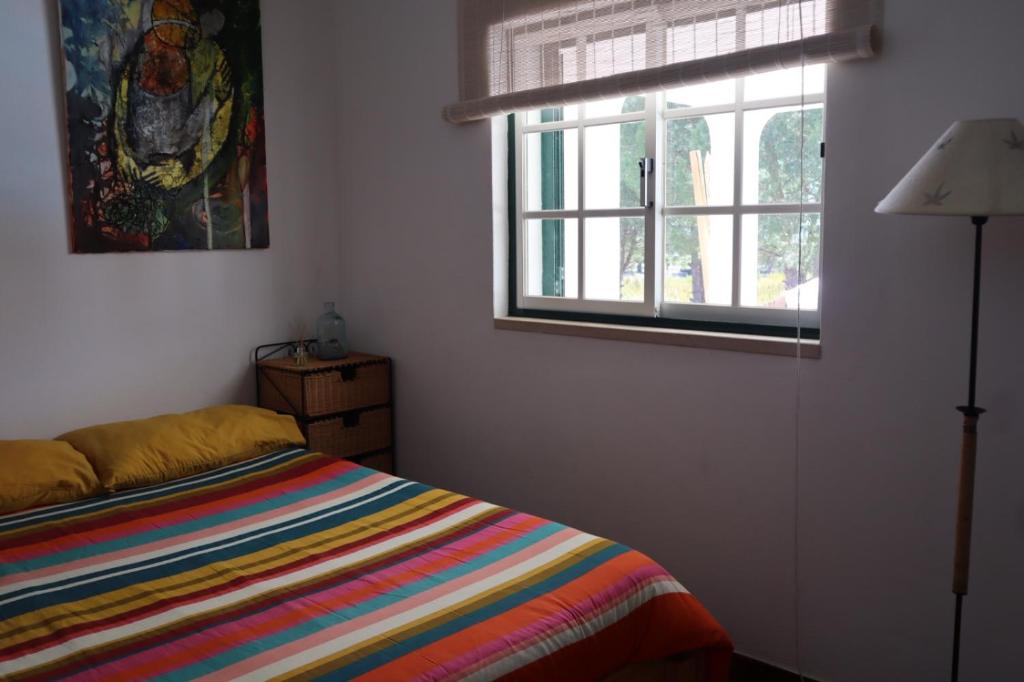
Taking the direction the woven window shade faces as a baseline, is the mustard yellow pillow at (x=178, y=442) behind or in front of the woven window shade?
in front

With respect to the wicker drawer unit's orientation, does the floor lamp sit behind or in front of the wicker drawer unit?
in front

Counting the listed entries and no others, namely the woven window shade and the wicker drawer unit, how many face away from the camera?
0

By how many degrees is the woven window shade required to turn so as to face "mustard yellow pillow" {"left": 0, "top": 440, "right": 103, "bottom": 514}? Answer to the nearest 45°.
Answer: approximately 45° to its right

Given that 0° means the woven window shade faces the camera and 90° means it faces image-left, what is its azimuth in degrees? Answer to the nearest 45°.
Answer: approximately 45°

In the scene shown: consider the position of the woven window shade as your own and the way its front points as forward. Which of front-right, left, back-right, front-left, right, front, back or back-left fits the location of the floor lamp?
left

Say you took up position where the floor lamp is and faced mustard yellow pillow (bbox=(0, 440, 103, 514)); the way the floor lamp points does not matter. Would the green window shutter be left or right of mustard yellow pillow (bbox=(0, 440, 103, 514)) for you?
right

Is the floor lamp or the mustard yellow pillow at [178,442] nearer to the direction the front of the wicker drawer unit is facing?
the floor lamp

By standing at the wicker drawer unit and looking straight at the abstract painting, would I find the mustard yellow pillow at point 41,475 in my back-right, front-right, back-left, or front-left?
front-left

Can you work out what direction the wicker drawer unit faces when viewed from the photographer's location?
facing the viewer and to the right of the viewer

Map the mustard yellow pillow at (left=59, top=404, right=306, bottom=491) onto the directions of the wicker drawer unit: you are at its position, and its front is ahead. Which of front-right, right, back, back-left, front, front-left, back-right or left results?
right
